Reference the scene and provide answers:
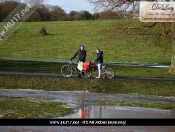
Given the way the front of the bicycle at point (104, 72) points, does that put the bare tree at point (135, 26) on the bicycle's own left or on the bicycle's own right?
on the bicycle's own right

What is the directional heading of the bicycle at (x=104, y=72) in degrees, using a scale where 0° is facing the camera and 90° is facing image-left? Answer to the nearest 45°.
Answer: approximately 90°
